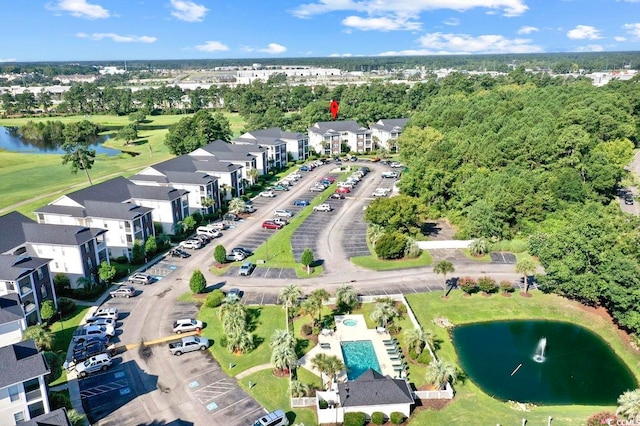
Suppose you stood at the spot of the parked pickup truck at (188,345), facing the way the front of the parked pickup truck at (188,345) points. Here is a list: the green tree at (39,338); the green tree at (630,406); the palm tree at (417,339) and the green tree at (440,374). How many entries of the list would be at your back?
1

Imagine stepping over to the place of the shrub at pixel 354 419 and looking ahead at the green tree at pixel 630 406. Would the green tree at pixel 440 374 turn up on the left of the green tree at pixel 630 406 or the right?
left

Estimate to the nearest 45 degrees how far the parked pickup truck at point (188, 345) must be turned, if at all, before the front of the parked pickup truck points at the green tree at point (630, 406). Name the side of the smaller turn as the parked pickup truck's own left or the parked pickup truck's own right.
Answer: approximately 45° to the parked pickup truck's own right

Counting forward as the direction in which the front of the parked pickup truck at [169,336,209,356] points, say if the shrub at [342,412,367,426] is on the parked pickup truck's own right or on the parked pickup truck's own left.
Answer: on the parked pickup truck's own right

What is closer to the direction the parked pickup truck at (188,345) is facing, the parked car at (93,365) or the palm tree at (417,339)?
the palm tree

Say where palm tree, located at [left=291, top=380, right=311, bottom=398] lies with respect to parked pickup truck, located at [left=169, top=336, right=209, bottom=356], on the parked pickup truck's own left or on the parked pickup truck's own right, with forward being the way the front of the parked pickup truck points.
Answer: on the parked pickup truck's own right

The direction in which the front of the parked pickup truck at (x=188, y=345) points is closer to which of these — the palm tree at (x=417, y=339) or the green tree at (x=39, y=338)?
the palm tree

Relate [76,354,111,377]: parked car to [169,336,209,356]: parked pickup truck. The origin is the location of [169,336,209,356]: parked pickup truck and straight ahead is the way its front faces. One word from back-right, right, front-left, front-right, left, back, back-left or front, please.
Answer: back

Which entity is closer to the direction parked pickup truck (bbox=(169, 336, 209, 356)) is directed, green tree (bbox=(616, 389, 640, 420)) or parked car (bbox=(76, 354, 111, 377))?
the green tree

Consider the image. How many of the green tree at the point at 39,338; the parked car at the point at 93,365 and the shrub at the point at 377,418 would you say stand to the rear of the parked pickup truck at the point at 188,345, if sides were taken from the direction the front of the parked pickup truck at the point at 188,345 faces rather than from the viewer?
2
